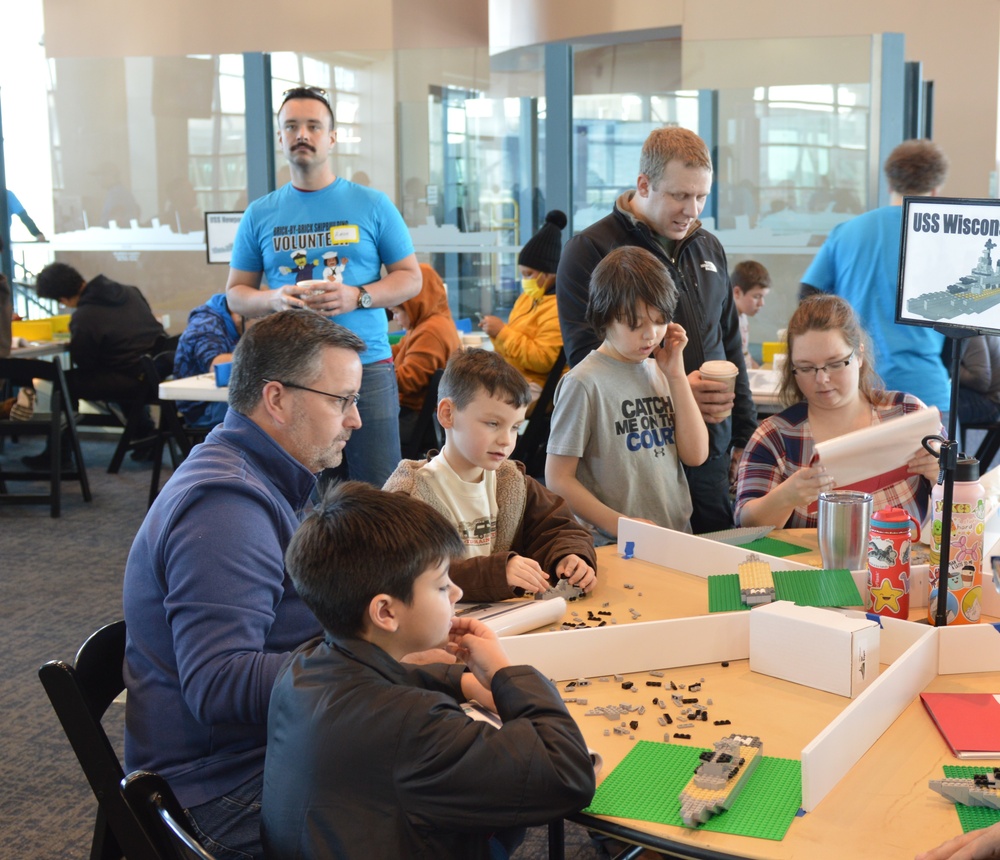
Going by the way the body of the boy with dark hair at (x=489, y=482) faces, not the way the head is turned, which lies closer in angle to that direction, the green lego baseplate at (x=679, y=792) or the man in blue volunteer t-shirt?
the green lego baseplate

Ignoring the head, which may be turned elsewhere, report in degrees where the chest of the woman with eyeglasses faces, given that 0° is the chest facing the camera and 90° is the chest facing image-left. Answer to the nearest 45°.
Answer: approximately 0°

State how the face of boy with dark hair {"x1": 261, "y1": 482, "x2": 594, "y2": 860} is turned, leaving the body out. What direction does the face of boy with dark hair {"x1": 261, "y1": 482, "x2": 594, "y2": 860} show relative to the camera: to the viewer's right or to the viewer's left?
to the viewer's right

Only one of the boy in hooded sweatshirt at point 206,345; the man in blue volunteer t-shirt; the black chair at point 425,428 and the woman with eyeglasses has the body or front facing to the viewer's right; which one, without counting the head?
the boy in hooded sweatshirt

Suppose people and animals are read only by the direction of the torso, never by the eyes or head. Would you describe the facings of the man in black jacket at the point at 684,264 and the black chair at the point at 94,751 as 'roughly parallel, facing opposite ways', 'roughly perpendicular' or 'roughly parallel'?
roughly perpendicular

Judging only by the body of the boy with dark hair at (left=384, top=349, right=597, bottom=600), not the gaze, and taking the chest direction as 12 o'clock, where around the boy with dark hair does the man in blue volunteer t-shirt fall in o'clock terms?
The man in blue volunteer t-shirt is roughly at 7 o'clock from the boy with dark hair.

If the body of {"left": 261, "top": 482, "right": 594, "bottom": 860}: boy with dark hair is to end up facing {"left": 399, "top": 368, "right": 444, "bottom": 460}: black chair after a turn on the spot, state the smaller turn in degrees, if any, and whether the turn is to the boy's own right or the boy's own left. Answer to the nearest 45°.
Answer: approximately 45° to the boy's own left

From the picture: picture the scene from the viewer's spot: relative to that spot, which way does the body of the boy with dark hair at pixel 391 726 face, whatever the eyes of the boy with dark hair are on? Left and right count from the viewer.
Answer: facing away from the viewer and to the right of the viewer
